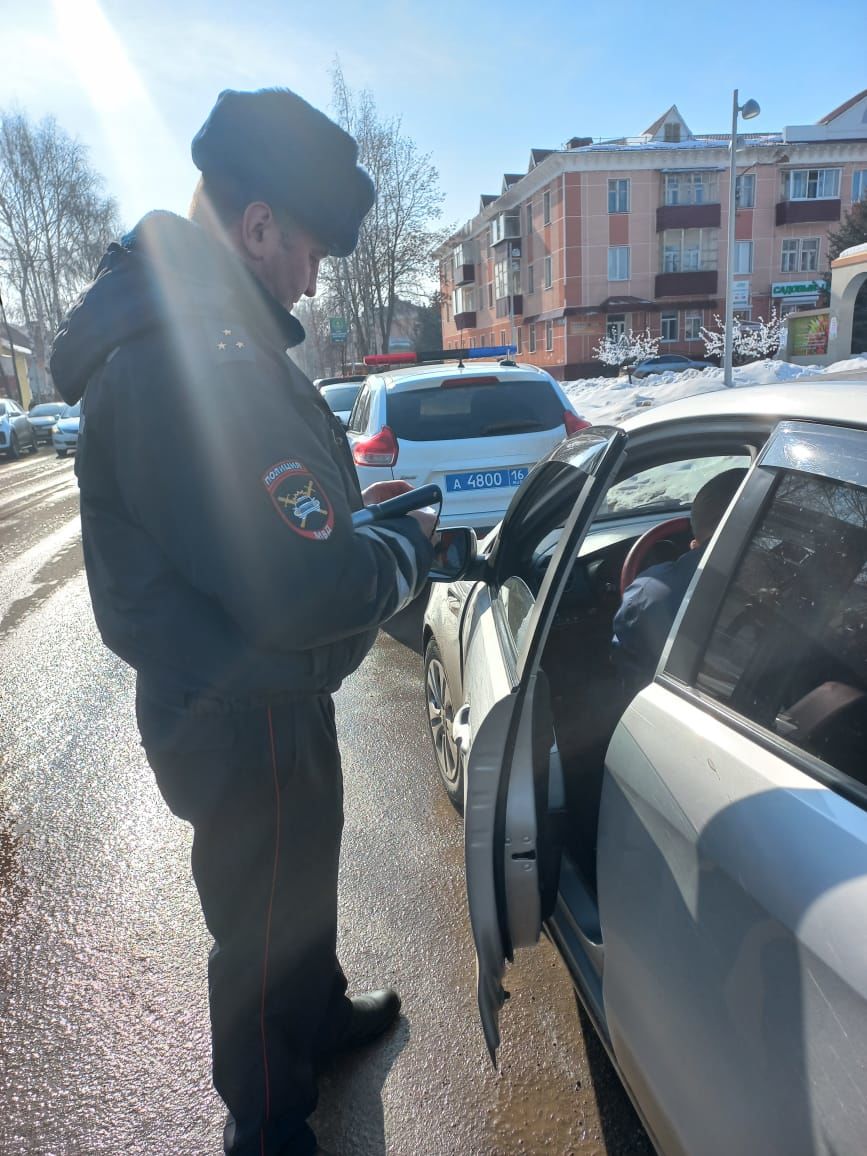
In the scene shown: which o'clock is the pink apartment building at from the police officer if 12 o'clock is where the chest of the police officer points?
The pink apartment building is roughly at 10 o'clock from the police officer.

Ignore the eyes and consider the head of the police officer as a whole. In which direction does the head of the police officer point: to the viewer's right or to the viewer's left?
to the viewer's right

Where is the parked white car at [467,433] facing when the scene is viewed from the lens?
facing away from the viewer

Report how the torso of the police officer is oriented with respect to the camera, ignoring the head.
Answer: to the viewer's right

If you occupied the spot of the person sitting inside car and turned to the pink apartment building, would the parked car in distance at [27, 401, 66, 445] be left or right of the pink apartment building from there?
left

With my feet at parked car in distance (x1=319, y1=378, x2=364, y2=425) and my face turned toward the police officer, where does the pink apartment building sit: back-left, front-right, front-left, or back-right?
back-left

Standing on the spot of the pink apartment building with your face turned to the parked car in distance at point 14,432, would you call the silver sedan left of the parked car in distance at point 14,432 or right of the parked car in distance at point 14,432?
left

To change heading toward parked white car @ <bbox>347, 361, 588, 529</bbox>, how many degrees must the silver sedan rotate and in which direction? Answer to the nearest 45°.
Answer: approximately 45° to its right

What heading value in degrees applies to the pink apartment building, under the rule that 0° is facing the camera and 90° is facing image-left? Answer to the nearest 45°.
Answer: approximately 0°
